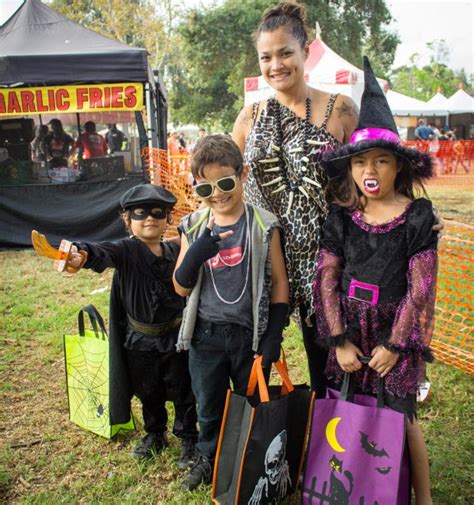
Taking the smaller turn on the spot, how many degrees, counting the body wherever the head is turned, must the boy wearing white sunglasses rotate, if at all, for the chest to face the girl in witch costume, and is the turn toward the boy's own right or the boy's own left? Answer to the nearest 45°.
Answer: approximately 90° to the boy's own left

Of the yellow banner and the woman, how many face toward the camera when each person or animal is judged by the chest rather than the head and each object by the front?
2

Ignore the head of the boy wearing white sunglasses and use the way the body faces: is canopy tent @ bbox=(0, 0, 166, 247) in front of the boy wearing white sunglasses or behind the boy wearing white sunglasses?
behind

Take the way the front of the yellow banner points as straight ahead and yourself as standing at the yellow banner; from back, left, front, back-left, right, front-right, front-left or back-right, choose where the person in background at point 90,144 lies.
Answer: back

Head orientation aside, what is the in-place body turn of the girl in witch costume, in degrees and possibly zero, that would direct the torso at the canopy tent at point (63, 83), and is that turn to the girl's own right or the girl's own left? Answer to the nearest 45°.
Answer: approximately 135° to the girl's own right

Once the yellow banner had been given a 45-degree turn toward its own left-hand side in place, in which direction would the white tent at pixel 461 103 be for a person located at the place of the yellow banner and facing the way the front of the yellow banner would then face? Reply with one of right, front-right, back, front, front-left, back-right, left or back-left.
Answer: left

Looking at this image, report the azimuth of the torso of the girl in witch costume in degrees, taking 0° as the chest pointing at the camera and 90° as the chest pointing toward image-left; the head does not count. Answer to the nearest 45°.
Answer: approximately 0°

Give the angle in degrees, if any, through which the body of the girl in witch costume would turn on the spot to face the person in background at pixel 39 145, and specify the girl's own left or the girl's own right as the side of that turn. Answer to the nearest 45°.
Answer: approximately 135° to the girl's own right
